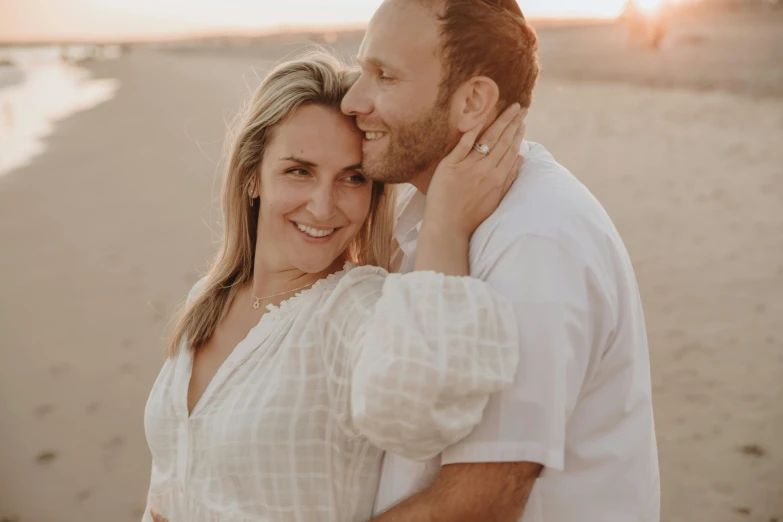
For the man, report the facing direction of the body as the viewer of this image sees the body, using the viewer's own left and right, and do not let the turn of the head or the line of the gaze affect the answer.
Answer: facing to the left of the viewer

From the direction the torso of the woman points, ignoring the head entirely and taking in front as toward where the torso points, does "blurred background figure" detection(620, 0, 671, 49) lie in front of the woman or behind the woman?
behind

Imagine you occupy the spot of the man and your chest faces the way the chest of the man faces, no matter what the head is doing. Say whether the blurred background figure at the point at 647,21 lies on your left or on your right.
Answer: on your right

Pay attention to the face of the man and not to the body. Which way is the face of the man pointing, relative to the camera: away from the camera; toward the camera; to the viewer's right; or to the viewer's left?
to the viewer's left
